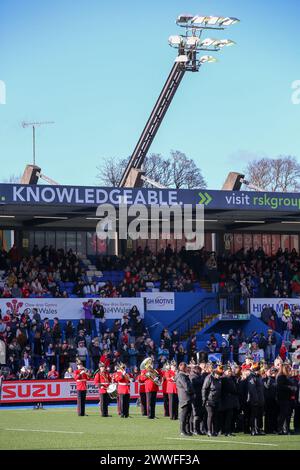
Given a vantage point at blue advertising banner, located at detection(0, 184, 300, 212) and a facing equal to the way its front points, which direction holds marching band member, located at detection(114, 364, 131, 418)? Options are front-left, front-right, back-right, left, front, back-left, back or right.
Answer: front

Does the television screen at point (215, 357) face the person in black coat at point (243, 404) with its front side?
yes

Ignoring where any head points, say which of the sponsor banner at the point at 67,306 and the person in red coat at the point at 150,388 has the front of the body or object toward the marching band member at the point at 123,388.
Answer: the sponsor banner

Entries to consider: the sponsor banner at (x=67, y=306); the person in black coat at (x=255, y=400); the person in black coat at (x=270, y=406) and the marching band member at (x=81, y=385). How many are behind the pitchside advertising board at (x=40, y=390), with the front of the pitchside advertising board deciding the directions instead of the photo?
1

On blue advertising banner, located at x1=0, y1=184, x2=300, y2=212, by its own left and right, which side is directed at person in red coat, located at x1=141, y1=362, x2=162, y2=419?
front

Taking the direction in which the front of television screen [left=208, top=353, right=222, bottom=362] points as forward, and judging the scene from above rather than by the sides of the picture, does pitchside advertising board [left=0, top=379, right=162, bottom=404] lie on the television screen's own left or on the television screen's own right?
on the television screen's own right

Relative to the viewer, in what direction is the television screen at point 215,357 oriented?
toward the camera

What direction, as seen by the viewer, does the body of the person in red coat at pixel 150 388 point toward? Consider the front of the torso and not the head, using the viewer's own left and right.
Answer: facing the viewer

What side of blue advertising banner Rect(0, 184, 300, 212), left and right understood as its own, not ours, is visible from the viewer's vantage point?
front

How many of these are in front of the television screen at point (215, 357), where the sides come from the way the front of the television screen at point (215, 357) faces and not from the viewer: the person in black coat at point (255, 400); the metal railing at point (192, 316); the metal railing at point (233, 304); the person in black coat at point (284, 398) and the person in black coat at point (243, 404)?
3

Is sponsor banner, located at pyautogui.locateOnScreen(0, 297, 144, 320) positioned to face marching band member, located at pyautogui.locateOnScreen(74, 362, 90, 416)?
yes

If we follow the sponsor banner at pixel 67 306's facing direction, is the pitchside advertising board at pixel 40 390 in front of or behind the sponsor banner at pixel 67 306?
in front

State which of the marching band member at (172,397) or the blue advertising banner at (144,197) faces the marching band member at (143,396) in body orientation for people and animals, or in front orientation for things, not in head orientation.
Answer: the blue advertising banner

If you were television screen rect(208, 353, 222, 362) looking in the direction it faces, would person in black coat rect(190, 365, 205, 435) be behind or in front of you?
in front

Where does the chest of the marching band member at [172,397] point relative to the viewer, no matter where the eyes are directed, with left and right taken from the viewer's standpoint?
facing the viewer and to the right of the viewer
